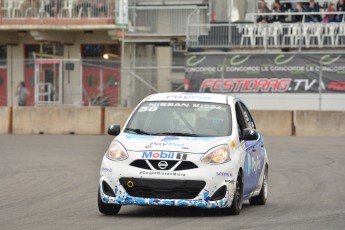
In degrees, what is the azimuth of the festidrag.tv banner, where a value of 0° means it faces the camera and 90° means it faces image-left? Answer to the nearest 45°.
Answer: approximately 0°

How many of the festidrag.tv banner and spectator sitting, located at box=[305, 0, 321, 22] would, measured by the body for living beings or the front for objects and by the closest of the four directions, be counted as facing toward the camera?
2

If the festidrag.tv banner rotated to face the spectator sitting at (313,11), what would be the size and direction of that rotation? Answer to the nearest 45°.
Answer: approximately 135° to its left

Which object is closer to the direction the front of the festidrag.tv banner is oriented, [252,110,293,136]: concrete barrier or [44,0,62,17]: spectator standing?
the concrete barrier

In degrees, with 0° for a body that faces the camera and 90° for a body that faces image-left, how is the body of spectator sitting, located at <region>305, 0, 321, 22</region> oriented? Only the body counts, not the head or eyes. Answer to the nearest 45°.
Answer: approximately 0°

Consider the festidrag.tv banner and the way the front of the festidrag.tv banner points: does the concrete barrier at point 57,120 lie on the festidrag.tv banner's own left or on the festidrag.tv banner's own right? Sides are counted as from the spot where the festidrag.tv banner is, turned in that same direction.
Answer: on the festidrag.tv banner's own right

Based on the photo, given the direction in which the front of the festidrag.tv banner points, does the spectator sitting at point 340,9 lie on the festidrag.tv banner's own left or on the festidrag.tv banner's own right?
on the festidrag.tv banner's own left
